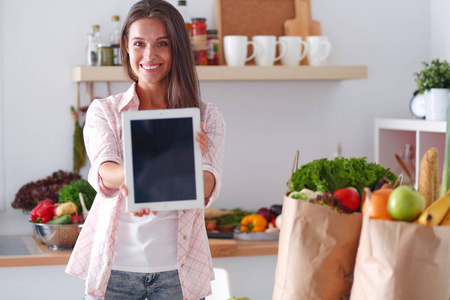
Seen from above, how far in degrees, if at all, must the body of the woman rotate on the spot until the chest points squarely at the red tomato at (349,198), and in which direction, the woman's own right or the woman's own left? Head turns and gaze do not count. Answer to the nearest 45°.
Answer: approximately 45° to the woman's own left

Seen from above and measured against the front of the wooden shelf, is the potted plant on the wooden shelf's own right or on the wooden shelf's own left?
on the wooden shelf's own left

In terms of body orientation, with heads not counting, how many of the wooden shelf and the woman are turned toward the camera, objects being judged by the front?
2

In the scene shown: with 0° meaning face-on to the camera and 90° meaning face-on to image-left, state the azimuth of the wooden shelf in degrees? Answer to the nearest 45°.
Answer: approximately 0°

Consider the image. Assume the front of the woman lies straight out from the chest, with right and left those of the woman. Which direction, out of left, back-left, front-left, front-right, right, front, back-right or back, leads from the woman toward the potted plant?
back-left

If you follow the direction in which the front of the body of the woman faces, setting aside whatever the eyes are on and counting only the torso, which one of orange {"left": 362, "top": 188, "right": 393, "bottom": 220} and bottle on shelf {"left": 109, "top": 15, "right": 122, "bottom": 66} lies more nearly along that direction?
the orange
